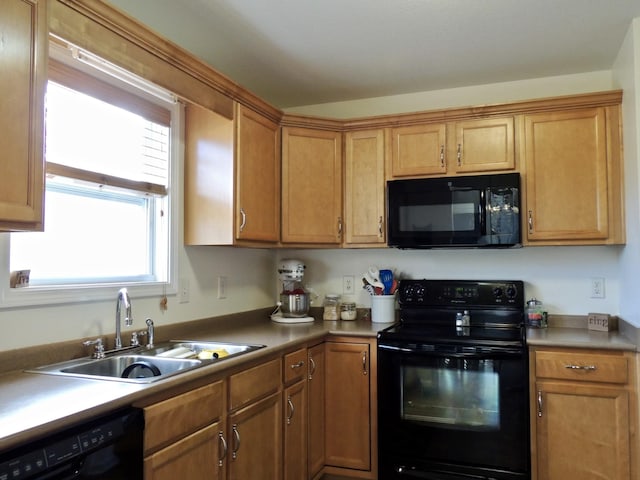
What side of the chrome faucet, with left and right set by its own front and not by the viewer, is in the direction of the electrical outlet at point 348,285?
left

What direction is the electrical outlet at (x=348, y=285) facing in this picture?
toward the camera

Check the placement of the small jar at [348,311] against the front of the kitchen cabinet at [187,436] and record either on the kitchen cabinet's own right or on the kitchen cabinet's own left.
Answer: on the kitchen cabinet's own left

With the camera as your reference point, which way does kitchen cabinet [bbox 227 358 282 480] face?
facing the viewer and to the right of the viewer

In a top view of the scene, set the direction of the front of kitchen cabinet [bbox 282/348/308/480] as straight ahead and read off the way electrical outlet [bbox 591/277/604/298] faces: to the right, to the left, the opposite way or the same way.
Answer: to the right

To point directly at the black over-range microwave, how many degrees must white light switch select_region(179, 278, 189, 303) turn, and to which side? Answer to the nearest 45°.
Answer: approximately 45° to its left

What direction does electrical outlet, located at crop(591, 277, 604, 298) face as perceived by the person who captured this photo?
facing the viewer

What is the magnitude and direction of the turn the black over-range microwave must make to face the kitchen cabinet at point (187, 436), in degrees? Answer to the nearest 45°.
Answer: approximately 45° to its right

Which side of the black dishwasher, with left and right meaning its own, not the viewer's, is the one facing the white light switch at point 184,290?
left

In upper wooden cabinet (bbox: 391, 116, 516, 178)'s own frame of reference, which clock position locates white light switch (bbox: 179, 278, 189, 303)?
The white light switch is roughly at 2 o'clock from the upper wooden cabinet.

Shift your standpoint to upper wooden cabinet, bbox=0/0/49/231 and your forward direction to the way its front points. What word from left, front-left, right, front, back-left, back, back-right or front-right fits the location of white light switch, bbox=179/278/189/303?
left

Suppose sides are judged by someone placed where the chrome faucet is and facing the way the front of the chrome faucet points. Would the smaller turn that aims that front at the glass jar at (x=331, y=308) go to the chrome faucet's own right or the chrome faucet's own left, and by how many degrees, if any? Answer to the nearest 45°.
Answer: approximately 90° to the chrome faucet's own left
